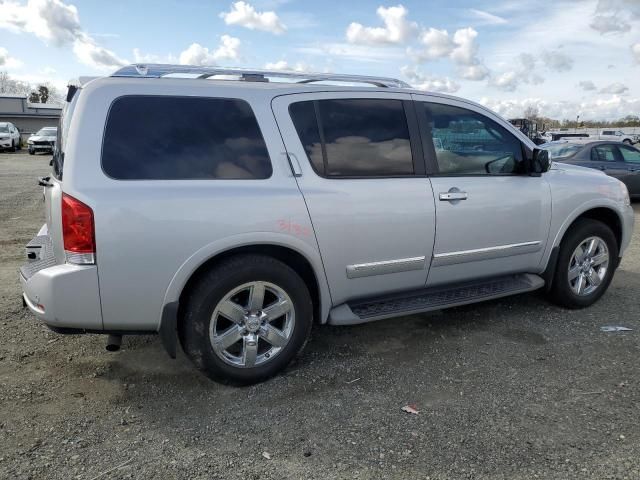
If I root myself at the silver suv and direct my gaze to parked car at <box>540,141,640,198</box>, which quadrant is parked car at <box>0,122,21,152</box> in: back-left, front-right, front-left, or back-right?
front-left

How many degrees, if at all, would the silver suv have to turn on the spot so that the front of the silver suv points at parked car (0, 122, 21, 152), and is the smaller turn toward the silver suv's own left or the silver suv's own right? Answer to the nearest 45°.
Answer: approximately 90° to the silver suv's own left

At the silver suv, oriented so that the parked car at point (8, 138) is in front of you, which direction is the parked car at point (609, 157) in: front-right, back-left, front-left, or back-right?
front-right

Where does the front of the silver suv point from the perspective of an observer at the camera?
facing away from the viewer and to the right of the viewer

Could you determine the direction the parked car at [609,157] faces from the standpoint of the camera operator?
facing away from the viewer and to the right of the viewer

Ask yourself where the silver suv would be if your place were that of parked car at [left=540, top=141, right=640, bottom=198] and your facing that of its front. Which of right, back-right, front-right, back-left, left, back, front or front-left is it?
back-right

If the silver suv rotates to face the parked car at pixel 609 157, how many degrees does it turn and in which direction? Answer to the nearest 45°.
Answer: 0° — it already faces it

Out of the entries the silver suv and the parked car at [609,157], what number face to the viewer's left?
0

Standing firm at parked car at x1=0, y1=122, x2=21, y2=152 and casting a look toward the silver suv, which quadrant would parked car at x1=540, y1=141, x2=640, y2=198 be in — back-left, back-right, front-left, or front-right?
front-left
